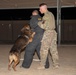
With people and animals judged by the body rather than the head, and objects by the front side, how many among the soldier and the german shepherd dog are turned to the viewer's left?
1

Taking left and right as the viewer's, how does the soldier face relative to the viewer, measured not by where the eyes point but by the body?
facing to the left of the viewer

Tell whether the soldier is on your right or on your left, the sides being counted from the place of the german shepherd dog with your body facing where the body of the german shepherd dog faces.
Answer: on your right

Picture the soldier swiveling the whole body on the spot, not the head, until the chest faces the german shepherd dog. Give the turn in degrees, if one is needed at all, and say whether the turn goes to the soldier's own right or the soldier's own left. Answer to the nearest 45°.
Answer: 0° — they already face it

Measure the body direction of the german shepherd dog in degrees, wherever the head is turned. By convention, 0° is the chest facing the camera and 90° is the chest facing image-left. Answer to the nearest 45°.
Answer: approximately 225°
